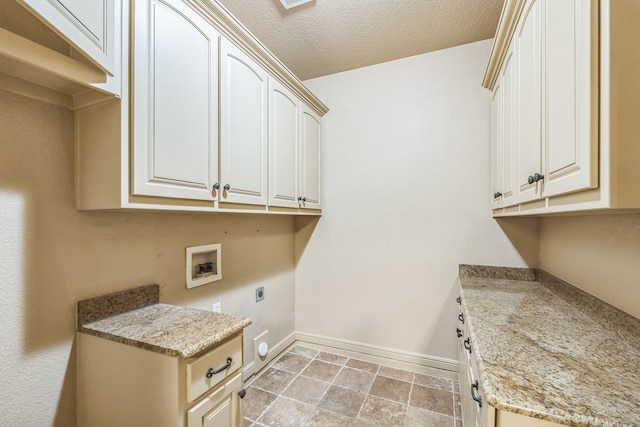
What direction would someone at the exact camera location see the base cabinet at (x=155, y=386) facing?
facing the viewer and to the right of the viewer

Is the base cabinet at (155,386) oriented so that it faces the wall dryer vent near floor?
no

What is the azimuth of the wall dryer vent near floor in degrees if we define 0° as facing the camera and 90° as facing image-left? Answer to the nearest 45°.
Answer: approximately 315°

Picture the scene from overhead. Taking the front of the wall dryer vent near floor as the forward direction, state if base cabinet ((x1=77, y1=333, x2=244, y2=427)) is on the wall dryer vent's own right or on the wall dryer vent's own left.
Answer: on the wall dryer vent's own right

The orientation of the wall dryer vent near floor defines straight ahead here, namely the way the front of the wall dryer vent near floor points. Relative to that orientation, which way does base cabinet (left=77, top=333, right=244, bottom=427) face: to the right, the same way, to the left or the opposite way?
the same way

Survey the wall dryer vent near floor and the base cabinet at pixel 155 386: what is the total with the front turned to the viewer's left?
0
